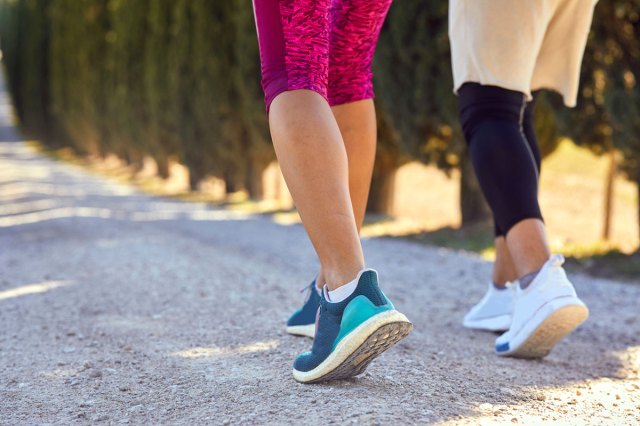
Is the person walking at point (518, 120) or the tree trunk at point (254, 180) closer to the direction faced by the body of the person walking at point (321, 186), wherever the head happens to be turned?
the tree trunk

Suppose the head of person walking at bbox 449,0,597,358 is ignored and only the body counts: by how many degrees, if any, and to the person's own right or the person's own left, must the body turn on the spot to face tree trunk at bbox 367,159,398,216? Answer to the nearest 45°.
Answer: approximately 45° to the person's own right
